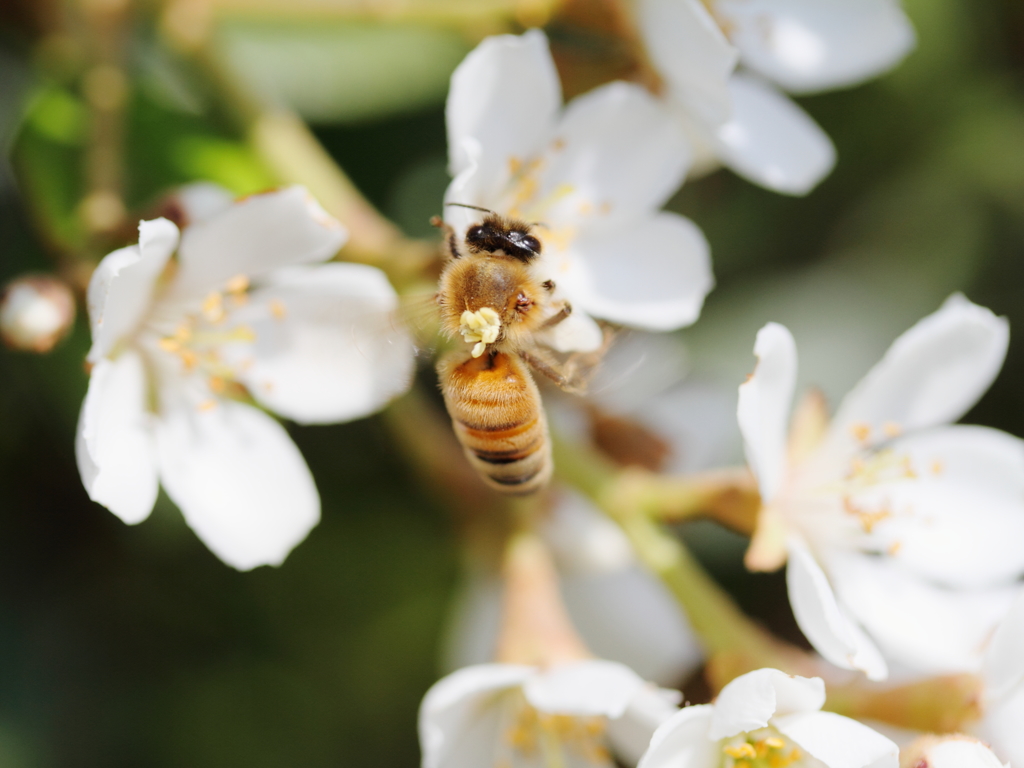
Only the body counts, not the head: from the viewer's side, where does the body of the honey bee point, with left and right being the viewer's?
facing away from the viewer
